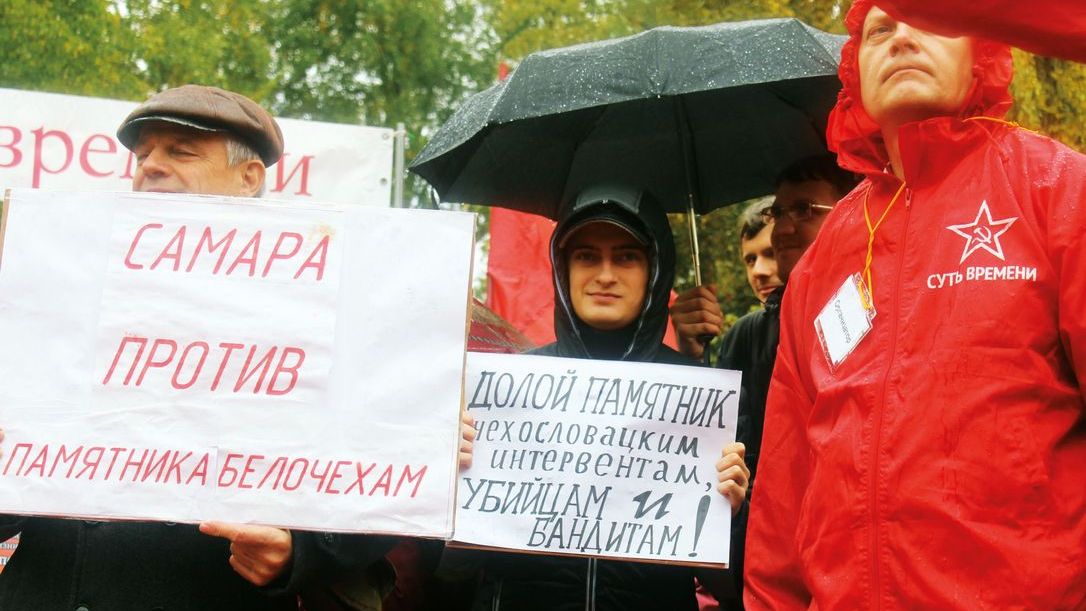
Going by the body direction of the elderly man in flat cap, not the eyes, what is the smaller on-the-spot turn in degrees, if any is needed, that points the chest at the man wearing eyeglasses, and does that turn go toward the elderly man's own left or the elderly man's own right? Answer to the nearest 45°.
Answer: approximately 135° to the elderly man's own left

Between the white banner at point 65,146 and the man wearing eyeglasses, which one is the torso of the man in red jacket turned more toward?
the white banner

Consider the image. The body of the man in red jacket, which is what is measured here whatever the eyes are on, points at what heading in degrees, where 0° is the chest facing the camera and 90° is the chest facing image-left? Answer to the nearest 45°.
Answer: approximately 45°

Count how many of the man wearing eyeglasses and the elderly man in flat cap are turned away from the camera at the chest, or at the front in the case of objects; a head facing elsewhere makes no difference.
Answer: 0

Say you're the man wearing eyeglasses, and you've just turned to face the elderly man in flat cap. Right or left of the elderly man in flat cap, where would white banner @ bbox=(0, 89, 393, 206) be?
right

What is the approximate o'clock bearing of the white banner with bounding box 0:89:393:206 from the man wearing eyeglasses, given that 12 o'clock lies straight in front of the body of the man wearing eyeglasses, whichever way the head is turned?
The white banner is roughly at 2 o'clock from the man wearing eyeglasses.

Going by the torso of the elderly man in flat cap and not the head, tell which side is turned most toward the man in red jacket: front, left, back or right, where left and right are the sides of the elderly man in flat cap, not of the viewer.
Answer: left

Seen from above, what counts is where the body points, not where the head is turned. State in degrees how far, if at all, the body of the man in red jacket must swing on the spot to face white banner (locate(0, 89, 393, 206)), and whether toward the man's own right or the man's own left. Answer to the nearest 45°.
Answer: approximately 90° to the man's own right

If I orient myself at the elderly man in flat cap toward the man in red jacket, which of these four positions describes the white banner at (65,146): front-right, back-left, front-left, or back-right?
back-left

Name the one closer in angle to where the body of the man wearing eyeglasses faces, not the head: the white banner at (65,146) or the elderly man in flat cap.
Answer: the elderly man in flat cap

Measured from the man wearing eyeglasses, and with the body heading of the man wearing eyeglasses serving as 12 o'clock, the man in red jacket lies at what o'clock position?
The man in red jacket is roughly at 10 o'clock from the man wearing eyeglasses.

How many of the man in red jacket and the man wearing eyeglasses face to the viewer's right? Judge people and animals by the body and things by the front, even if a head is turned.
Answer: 0

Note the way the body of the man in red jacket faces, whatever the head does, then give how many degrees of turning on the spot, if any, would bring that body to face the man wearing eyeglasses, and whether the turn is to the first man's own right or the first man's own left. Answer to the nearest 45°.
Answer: approximately 135° to the first man's own right

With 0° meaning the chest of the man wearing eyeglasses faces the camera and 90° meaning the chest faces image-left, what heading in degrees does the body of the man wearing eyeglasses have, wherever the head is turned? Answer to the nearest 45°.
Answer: approximately 45°
